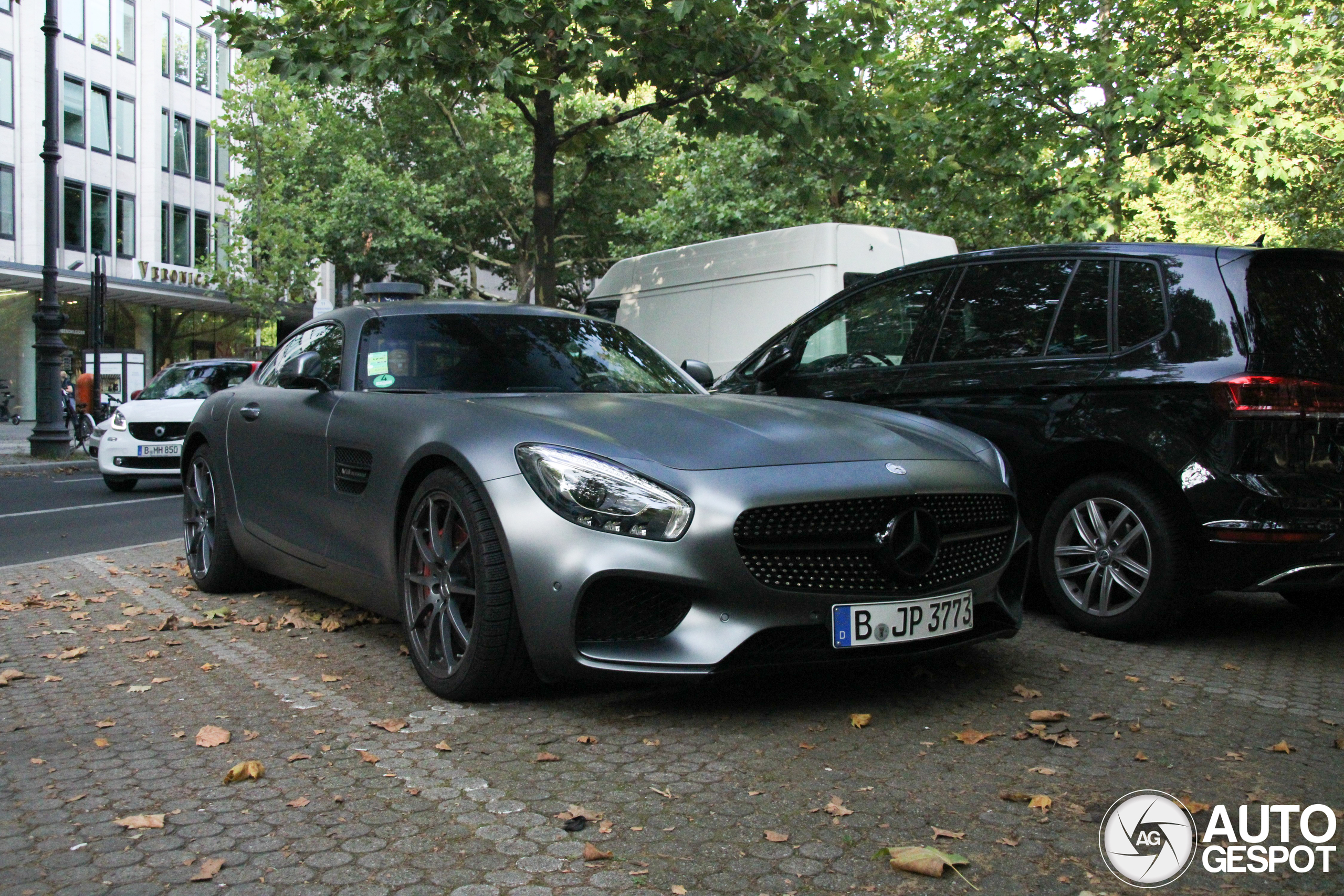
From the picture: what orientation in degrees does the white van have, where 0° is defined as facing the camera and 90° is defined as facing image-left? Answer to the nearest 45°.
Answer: approximately 135°

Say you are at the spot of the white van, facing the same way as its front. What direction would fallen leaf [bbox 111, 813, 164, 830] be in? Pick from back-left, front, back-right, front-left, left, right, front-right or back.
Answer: back-left

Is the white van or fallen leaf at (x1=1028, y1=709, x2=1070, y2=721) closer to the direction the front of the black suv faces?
the white van

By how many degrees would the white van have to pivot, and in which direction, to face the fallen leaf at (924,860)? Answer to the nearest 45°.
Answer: approximately 135° to its left

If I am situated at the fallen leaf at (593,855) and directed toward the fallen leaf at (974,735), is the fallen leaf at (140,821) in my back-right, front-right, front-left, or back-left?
back-left

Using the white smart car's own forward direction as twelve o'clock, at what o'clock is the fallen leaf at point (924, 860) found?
The fallen leaf is roughly at 10 o'clock from the white smart car.

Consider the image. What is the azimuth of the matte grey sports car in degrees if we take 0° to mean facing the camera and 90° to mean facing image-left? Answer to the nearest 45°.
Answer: approximately 315°

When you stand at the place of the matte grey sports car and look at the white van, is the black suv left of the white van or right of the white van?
right

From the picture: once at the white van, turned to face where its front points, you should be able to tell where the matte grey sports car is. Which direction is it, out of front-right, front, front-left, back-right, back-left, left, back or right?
back-left

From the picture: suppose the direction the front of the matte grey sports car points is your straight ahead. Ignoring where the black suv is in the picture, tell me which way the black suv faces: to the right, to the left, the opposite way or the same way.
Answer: the opposite way
